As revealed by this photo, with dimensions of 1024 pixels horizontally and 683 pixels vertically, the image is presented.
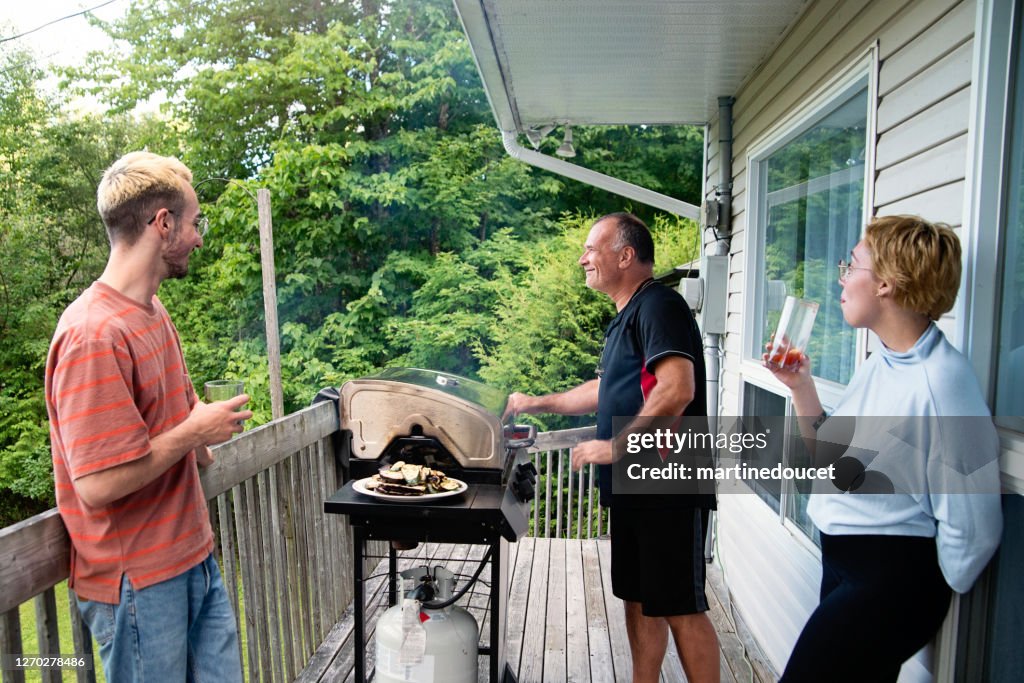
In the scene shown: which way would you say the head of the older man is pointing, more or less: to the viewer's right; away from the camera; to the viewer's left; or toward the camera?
to the viewer's left

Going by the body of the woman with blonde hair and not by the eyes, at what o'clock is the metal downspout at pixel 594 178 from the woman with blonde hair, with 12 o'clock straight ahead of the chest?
The metal downspout is roughly at 2 o'clock from the woman with blonde hair.

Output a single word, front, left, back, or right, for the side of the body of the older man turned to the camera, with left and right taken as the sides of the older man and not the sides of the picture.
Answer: left

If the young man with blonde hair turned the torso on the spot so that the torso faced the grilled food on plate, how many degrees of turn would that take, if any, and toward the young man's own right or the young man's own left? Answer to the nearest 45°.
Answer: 0° — they already face it

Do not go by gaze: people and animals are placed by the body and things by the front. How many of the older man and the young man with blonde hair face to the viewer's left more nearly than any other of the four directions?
1

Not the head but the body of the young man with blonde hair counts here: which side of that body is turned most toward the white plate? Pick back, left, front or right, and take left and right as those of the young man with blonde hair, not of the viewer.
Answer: front

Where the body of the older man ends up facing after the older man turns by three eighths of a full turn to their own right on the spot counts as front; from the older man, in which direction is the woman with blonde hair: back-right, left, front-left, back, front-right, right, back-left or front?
right

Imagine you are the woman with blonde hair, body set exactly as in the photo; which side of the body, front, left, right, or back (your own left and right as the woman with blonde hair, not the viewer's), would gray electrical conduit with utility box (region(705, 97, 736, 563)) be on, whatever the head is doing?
right

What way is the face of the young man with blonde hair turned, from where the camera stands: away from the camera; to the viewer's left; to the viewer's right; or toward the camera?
to the viewer's right

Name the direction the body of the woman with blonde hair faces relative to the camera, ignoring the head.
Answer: to the viewer's left

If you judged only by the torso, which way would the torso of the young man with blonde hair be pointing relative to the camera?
to the viewer's right

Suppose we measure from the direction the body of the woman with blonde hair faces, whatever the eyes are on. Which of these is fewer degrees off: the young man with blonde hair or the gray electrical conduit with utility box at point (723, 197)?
the young man with blonde hair

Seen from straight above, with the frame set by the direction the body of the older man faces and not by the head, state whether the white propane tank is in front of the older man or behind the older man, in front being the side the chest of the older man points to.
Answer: in front

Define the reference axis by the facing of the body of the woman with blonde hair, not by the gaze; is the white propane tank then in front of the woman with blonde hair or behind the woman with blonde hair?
in front

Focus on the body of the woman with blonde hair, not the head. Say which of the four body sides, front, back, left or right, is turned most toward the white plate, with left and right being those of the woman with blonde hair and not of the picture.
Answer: front

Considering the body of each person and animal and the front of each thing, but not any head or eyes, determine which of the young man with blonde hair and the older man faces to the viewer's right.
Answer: the young man with blonde hair
